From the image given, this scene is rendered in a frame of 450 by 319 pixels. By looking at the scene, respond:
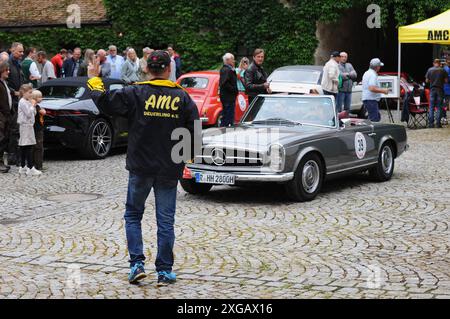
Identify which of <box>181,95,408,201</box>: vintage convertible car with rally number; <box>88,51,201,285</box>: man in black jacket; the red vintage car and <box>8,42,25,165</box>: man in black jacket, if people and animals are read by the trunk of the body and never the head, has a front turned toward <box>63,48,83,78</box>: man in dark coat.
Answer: <box>88,51,201,285</box>: man in black jacket

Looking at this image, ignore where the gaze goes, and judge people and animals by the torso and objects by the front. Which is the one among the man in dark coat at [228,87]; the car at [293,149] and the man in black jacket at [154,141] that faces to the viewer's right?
the man in dark coat

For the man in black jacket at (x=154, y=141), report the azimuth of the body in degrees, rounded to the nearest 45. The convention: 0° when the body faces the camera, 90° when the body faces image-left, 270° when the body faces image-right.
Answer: approximately 180°

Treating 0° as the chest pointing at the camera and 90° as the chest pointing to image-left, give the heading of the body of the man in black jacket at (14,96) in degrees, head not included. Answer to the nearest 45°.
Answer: approximately 315°

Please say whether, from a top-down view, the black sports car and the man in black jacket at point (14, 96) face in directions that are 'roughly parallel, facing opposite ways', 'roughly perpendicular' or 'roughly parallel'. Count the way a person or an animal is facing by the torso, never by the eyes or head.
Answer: roughly perpendicular

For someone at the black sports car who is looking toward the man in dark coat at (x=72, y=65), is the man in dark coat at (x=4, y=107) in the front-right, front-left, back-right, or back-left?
back-left

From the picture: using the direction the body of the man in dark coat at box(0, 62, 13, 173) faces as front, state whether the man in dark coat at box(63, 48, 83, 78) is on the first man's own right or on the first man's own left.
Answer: on the first man's own left

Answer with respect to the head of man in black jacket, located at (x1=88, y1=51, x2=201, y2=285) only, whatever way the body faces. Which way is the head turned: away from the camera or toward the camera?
away from the camera

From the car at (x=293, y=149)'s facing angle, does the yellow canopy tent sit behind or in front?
behind

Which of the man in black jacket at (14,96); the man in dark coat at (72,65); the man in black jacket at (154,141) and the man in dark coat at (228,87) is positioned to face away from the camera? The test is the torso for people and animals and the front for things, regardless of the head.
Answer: the man in black jacket at (154,141)
